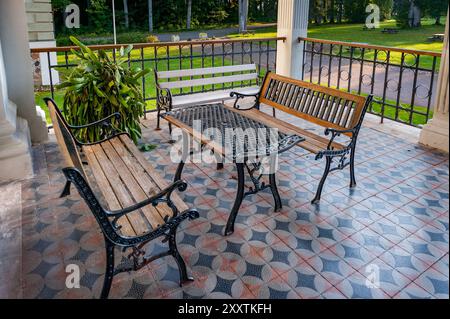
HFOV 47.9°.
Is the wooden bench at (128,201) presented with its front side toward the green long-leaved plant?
no

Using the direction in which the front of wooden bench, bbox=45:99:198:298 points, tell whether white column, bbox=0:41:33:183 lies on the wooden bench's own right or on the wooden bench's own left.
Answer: on the wooden bench's own left

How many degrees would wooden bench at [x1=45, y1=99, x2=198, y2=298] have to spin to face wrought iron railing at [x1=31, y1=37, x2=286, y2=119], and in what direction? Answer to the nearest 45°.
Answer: approximately 90° to its left

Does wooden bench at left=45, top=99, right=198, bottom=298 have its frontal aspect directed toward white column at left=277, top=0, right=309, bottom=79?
no

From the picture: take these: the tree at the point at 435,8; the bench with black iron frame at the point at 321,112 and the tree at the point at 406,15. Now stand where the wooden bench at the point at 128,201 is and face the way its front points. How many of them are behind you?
0

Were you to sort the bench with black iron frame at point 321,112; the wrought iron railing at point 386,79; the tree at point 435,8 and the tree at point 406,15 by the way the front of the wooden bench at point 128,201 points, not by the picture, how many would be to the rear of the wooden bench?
0

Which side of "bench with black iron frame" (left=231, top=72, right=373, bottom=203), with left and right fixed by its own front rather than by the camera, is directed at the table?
front

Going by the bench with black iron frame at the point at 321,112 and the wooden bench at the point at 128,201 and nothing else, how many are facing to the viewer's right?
1

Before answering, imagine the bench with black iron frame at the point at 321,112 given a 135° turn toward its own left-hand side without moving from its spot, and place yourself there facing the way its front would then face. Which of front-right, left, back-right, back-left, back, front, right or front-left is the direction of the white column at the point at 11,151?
back

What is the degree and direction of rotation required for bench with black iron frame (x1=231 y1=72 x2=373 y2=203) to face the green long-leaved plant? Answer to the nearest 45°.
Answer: approximately 45° to its right

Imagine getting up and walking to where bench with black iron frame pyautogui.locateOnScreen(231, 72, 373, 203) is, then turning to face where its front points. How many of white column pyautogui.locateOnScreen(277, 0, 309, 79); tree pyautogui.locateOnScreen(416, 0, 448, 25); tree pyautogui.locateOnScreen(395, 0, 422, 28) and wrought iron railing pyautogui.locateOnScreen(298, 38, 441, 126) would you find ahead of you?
0

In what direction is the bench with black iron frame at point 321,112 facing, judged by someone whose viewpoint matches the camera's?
facing the viewer and to the left of the viewer

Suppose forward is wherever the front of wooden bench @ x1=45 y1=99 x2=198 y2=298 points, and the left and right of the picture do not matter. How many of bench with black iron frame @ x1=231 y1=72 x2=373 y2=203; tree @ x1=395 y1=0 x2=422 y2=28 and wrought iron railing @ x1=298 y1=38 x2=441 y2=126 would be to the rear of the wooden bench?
0

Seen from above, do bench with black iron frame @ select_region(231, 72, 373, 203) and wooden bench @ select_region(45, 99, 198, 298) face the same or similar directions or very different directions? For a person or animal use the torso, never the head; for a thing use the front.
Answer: very different directions

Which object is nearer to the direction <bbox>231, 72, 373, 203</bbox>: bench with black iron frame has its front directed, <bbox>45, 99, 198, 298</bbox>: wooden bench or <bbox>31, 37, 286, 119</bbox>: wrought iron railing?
the wooden bench

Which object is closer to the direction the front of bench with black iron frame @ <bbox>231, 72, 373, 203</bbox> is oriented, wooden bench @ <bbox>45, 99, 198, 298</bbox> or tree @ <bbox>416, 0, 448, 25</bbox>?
the wooden bench

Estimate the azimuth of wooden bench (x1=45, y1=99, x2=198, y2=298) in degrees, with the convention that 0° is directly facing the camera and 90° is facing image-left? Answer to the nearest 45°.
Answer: approximately 270°

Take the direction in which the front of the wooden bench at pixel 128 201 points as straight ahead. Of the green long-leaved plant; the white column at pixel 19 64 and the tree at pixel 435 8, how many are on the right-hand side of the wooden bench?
0
